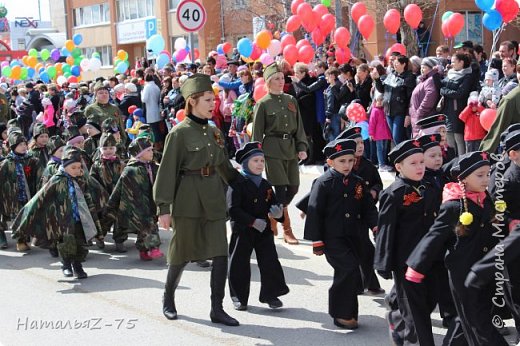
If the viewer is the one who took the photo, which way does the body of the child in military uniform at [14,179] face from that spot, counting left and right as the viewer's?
facing the viewer and to the right of the viewer

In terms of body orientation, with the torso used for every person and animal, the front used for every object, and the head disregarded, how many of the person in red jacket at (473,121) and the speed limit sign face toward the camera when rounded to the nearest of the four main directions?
2

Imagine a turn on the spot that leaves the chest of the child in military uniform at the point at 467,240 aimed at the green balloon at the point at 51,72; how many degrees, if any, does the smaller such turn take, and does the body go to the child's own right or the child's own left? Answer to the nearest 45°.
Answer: approximately 180°

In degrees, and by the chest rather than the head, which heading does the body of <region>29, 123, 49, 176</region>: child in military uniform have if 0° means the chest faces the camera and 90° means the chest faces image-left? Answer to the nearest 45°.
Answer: approximately 315°

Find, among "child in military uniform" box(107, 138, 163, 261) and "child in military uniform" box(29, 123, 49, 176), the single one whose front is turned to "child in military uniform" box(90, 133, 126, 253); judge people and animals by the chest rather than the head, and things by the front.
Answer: "child in military uniform" box(29, 123, 49, 176)

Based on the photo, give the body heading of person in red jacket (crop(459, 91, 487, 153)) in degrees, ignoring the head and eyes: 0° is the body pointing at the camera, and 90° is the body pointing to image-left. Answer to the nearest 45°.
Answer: approximately 0°

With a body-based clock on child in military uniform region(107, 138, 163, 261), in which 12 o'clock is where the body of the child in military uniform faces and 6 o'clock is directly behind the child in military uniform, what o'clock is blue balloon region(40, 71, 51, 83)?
The blue balloon is roughly at 7 o'clock from the child in military uniform.

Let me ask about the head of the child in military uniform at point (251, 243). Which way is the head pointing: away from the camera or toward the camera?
toward the camera

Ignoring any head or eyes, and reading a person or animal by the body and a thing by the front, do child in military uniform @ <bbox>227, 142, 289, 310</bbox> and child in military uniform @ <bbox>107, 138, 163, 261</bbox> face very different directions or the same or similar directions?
same or similar directions

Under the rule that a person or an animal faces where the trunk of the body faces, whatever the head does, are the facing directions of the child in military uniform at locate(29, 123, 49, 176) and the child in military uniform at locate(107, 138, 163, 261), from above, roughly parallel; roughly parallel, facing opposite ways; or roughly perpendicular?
roughly parallel

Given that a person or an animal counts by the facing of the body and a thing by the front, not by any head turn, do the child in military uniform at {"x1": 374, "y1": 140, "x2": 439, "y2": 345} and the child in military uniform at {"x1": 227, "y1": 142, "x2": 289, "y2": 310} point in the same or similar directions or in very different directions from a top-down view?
same or similar directions
